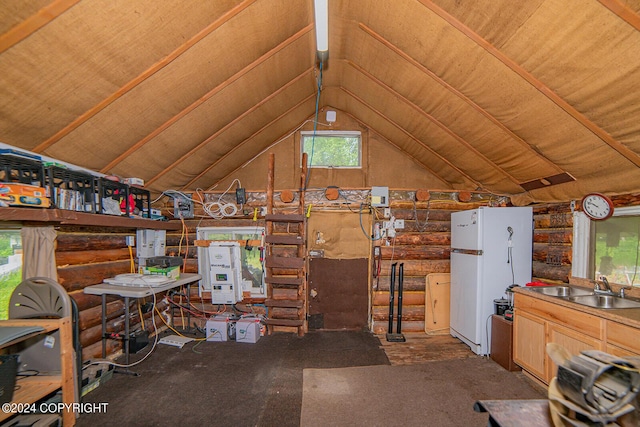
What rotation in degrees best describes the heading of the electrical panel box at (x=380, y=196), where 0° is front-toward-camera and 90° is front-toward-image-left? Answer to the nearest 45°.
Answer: approximately 0°

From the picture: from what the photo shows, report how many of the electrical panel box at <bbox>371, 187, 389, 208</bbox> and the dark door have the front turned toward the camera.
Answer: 2

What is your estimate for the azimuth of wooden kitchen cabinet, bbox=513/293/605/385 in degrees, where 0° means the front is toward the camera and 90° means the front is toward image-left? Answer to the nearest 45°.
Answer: approximately 45°

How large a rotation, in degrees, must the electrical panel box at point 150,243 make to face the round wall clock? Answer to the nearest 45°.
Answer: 0° — it already faces it

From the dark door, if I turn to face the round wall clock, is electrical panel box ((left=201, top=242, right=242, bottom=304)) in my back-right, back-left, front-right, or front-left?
back-right

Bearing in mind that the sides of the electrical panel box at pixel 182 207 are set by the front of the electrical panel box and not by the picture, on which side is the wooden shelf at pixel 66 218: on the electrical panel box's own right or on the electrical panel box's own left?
on the electrical panel box's own right

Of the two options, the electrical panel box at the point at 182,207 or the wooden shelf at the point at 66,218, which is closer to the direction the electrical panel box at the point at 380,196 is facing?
the wooden shelf

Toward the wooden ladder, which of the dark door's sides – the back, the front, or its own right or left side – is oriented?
right

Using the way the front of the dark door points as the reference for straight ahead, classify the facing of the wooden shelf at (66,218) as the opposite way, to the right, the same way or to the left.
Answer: to the left

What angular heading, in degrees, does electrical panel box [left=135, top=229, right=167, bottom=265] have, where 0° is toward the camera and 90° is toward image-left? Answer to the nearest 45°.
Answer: approximately 315°

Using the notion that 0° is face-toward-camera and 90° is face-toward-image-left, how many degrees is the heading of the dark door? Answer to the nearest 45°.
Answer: approximately 0°

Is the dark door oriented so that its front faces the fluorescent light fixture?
yes
